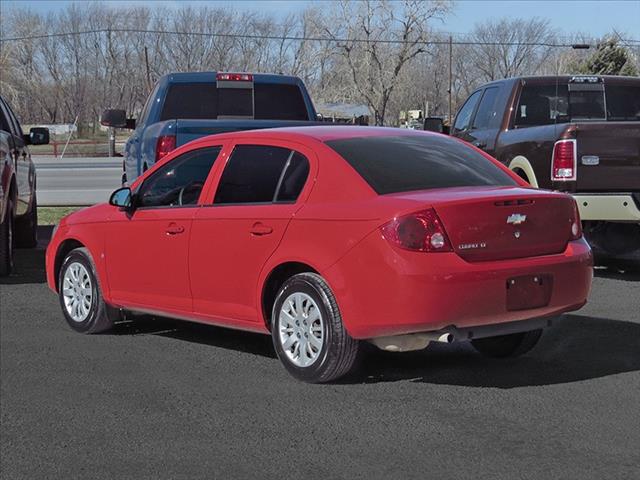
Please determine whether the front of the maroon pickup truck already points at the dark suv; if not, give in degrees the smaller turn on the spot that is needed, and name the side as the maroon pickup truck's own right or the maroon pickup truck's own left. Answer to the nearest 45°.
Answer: approximately 45° to the maroon pickup truck's own left

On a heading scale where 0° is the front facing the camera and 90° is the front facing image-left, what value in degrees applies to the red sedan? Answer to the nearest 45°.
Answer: approximately 135°

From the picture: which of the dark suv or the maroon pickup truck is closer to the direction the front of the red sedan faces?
the dark suv

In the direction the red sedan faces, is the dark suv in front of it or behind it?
in front

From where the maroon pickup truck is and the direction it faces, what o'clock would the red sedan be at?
The red sedan is roughly at 8 o'clock from the maroon pickup truck.

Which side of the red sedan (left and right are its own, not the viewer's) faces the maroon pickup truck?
right

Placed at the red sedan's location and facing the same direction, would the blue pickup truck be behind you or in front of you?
in front

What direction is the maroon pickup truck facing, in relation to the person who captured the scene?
facing away from the viewer and to the left of the viewer
